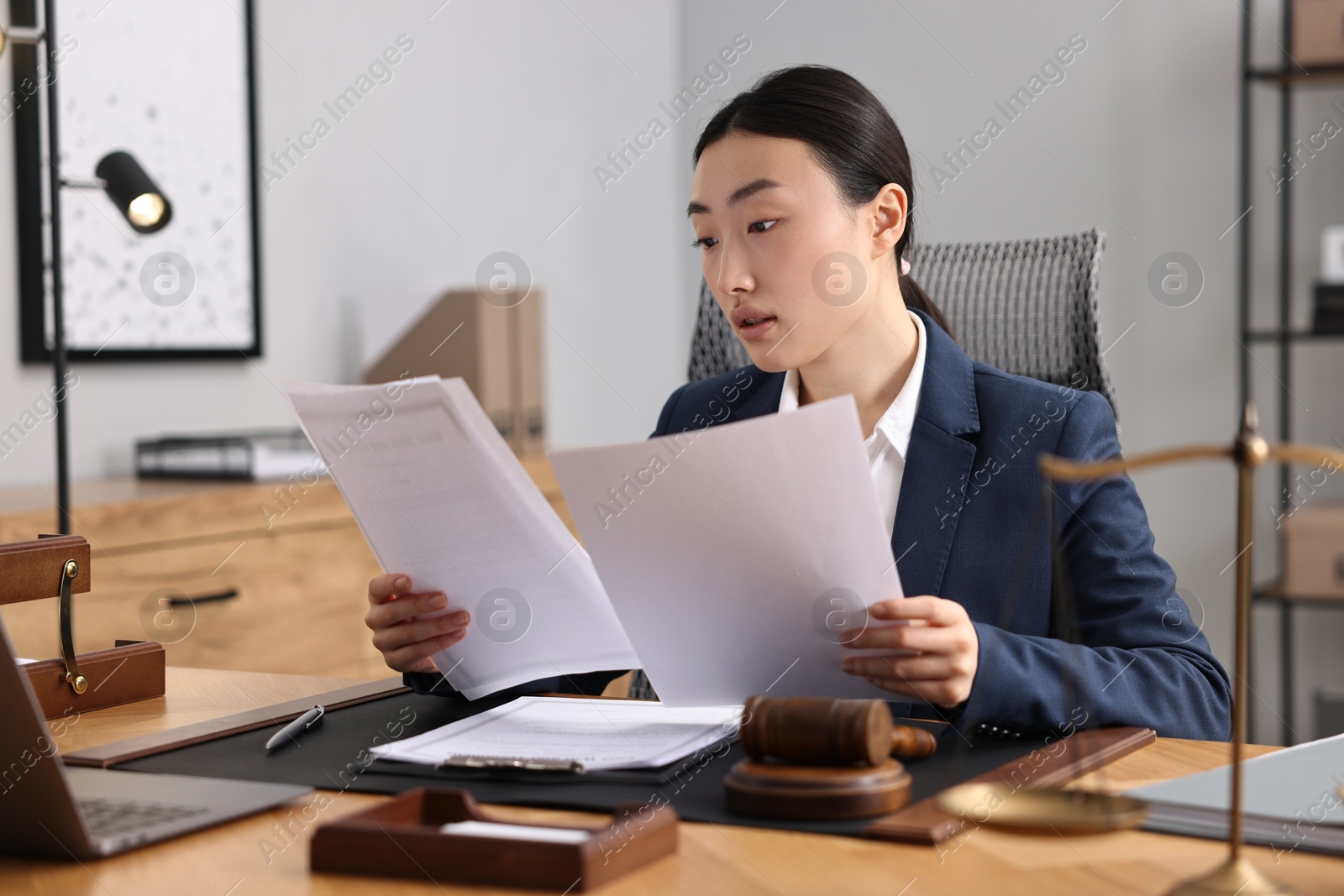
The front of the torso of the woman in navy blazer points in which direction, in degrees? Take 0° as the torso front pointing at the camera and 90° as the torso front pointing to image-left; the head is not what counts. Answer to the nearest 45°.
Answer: approximately 45°

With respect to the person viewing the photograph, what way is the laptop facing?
facing away from the viewer and to the right of the viewer

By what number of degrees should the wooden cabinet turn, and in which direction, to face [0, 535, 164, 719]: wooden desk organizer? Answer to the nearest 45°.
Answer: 0° — it already faces it

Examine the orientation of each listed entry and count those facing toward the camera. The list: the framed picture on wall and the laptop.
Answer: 1

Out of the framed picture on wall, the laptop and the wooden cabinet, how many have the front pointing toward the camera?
2
